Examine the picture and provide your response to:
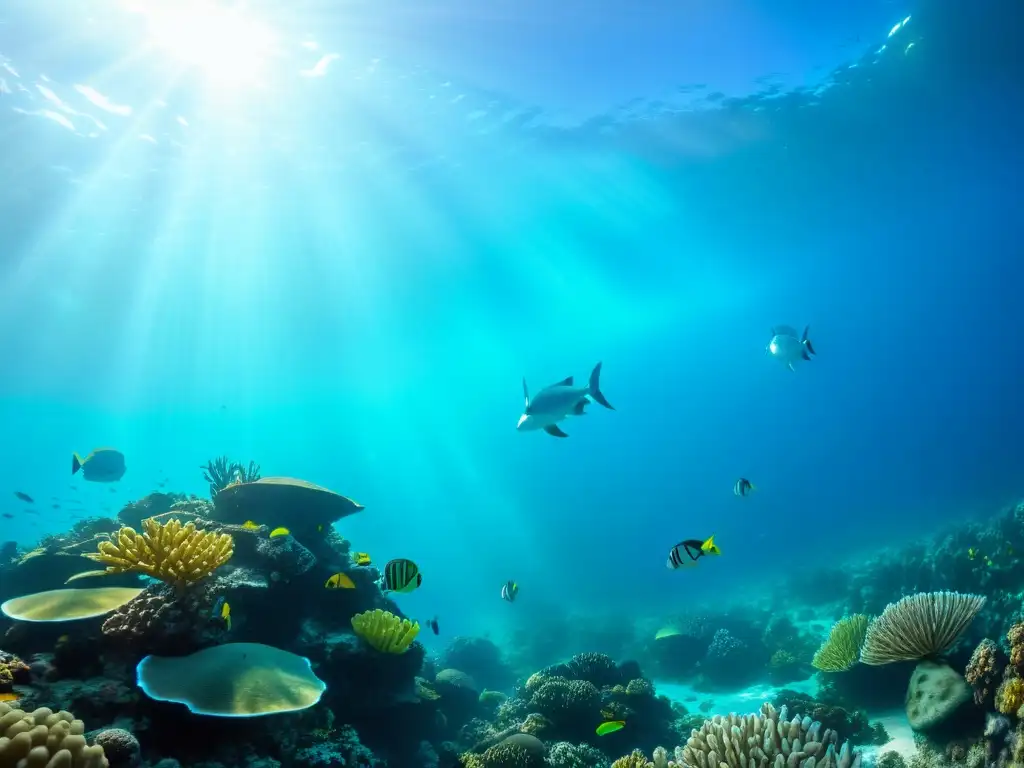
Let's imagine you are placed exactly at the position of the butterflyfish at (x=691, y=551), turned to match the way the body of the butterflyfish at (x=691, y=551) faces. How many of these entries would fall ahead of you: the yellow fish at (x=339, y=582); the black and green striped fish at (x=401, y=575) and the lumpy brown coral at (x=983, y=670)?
2

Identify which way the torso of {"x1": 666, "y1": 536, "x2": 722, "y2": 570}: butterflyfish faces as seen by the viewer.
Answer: to the viewer's left

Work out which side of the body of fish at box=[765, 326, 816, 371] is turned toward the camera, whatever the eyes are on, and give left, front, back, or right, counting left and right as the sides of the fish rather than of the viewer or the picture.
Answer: left

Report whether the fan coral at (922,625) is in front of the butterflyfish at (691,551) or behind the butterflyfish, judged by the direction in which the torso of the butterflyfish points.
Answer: behind

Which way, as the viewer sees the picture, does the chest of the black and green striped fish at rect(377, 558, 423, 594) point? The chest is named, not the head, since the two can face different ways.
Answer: to the viewer's left

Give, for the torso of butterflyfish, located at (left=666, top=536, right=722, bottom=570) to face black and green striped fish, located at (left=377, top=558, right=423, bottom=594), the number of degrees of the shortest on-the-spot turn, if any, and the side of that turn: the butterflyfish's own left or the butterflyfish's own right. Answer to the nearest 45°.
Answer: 0° — it already faces it

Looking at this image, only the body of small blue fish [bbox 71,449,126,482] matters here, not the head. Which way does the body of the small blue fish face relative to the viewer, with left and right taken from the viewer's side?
facing to the right of the viewer
